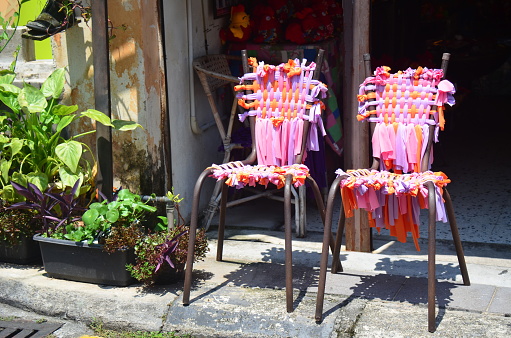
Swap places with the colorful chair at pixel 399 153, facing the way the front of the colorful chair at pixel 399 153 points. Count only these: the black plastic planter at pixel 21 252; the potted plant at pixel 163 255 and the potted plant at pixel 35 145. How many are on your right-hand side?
3

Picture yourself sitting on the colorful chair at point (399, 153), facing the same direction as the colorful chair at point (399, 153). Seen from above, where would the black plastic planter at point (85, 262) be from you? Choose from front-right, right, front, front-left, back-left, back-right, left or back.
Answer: right

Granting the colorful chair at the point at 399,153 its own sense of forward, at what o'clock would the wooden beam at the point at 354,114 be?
The wooden beam is roughly at 5 o'clock from the colorful chair.

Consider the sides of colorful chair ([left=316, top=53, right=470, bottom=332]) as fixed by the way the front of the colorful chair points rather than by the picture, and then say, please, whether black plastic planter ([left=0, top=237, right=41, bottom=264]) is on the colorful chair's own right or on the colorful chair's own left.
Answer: on the colorful chair's own right

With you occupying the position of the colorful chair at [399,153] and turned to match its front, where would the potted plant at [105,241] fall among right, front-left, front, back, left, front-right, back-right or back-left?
right

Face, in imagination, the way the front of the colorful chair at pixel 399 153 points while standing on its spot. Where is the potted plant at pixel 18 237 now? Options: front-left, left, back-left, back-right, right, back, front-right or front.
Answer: right

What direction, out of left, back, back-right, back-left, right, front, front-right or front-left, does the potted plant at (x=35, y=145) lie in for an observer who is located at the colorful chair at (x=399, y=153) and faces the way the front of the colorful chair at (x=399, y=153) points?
right

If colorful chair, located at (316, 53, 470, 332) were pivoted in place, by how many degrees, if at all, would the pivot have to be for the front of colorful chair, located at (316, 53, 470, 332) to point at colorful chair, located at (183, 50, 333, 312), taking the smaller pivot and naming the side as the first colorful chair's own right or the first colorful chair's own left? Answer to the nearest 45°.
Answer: approximately 90° to the first colorful chair's own right

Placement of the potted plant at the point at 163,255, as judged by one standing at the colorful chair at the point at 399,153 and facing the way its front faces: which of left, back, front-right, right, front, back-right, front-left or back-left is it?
right

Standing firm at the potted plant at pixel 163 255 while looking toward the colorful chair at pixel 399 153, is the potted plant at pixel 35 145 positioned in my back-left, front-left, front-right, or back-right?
back-left

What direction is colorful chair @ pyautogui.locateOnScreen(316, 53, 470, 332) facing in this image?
toward the camera
